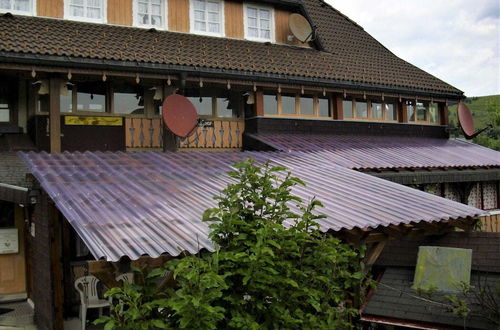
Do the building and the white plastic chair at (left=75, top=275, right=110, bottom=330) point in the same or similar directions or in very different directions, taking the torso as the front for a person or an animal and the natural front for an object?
same or similar directions

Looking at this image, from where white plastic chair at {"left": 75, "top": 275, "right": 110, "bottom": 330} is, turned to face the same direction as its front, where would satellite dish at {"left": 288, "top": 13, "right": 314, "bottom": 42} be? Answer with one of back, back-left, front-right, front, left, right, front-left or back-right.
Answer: left

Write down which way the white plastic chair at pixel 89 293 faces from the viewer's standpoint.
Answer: facing the viewer and to the right of the viewer

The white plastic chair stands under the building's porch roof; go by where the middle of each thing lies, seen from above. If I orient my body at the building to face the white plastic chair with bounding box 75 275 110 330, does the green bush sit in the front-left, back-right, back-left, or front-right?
front-left

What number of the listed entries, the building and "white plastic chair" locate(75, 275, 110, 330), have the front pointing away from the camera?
0

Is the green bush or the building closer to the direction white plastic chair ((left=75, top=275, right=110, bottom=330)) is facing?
the green bush

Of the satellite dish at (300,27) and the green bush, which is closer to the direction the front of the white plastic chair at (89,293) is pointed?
the green bush
